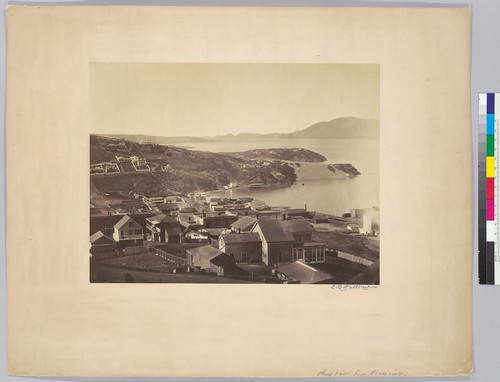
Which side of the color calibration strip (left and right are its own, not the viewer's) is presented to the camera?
front
